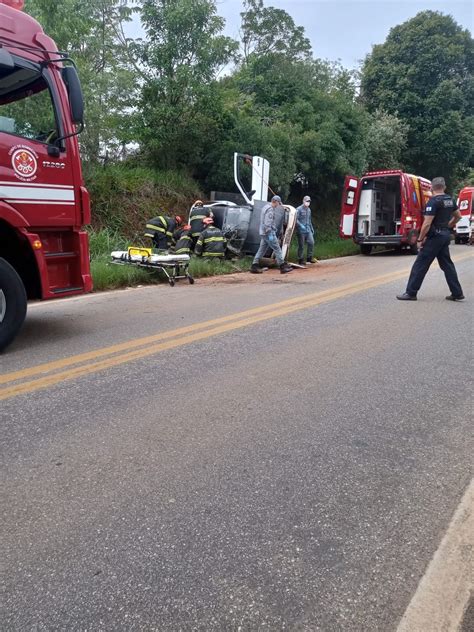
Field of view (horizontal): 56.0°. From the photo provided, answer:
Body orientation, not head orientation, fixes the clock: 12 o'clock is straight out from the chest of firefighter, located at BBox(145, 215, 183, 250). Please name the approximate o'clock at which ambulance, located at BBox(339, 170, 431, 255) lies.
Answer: The ambulance is roughly at 11 o'clock from the firefighter.

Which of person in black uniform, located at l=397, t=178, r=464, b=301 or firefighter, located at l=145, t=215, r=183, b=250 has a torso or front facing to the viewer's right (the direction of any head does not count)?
the firefighter

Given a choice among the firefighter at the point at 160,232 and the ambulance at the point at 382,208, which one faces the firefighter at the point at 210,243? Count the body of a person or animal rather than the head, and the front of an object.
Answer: the firefighter at the point at 160,232

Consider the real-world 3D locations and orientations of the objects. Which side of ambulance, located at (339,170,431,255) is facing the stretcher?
back

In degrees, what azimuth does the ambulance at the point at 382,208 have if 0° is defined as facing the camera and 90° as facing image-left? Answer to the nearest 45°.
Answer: approximately 225°

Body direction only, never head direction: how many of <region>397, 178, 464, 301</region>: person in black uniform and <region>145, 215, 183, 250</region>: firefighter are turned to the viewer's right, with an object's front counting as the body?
1

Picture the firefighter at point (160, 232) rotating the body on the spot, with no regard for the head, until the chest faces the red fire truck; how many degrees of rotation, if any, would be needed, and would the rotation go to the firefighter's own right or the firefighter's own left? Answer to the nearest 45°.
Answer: approximately 90° to the firefighter's own right

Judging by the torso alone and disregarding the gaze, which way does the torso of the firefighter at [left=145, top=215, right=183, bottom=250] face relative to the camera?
to the viewer's right

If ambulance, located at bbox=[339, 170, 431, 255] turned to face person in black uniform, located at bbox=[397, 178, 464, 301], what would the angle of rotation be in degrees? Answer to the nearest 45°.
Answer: approximately 135° to its right

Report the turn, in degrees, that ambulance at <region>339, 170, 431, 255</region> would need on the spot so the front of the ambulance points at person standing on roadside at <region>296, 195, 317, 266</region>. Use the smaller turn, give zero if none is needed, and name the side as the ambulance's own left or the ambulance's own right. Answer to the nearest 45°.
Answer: approximately 180°
